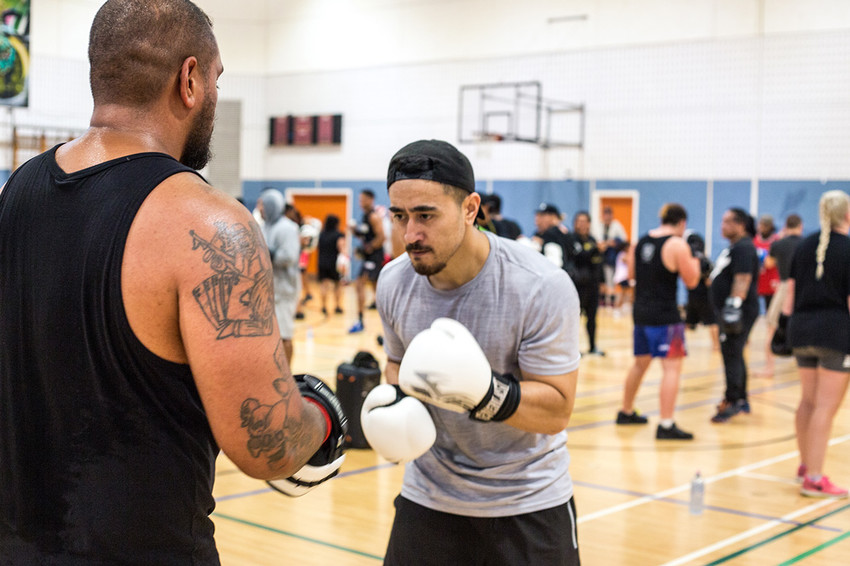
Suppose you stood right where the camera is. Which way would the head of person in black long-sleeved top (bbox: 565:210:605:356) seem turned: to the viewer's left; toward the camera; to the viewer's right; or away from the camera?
toward the camera

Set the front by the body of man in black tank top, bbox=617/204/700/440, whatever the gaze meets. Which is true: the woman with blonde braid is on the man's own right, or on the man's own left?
on the man's own right

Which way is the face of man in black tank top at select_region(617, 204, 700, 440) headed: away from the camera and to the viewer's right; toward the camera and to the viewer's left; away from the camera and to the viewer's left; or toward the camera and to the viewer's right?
away from the camera and to the viewer's right

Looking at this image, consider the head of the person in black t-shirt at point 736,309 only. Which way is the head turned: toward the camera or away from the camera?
toward the camera

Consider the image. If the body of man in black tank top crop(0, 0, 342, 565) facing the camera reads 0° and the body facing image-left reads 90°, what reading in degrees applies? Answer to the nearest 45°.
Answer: approximately 225°

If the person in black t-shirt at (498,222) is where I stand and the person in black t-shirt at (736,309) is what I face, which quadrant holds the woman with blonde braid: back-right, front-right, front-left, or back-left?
front-right

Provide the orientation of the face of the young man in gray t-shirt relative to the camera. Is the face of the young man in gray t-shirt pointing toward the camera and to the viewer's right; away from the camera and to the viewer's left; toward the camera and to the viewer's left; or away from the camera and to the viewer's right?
toward the camera and to the viewer's left

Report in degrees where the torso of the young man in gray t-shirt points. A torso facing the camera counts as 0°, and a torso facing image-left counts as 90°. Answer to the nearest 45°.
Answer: approximately 45°

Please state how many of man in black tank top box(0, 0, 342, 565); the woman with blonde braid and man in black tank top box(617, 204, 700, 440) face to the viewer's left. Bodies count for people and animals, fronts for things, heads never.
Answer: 0

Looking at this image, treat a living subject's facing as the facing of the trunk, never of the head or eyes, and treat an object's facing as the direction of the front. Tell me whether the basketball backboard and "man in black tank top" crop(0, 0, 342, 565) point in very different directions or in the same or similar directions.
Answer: very different directions
